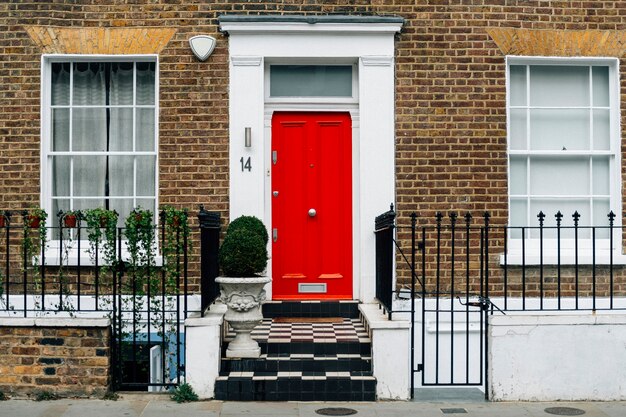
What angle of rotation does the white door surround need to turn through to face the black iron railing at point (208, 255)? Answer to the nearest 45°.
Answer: approximately 45° to its right

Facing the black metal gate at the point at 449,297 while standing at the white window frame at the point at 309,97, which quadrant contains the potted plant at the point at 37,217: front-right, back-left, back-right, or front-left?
back-right

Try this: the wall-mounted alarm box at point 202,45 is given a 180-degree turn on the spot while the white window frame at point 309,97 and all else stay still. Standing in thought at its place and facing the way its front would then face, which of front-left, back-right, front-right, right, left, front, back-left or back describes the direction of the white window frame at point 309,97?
right

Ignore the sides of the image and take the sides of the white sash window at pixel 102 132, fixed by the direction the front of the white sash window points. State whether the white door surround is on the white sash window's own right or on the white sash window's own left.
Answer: on the white sash window's own left

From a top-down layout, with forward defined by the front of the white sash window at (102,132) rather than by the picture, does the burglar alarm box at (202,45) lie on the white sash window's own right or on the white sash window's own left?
on the white sash window's own left

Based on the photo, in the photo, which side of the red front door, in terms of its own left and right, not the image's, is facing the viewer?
front

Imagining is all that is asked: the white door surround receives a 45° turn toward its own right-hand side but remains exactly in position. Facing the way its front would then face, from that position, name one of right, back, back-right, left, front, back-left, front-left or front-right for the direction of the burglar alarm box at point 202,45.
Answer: front-right

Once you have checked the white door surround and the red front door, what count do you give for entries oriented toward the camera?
2

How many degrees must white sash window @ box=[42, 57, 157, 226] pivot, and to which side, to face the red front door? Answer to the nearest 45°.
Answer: approximately 90° to its left

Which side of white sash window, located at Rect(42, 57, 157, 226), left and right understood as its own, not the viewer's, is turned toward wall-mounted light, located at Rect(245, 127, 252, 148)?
left
